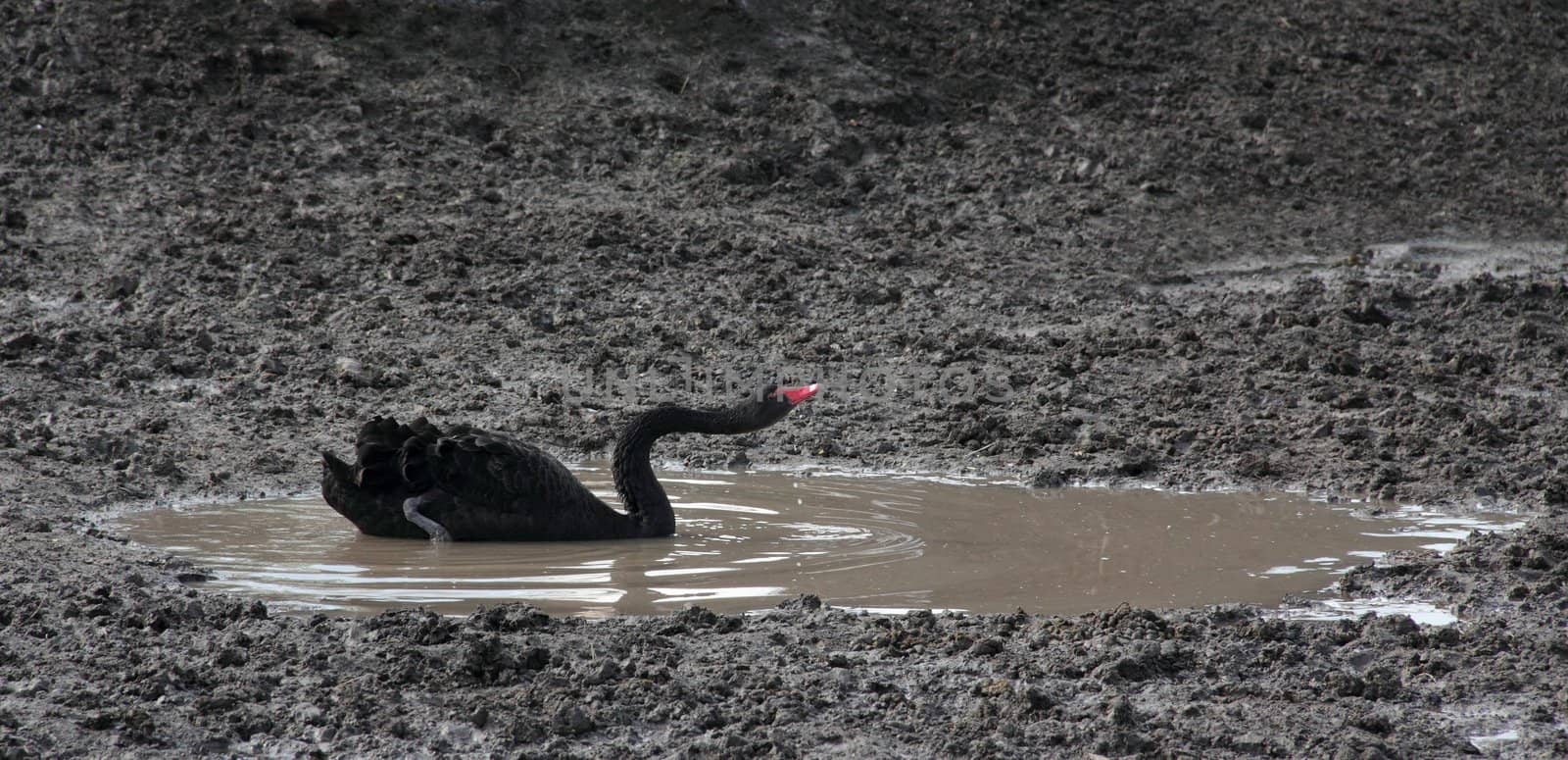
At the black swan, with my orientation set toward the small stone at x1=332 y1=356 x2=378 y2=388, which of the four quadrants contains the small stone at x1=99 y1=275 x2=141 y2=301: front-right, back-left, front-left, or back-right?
front-left

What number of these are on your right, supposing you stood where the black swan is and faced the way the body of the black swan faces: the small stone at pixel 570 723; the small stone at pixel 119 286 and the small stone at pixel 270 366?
1

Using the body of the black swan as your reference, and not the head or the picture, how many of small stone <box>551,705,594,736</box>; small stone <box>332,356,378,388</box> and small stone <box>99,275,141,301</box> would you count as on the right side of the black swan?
1

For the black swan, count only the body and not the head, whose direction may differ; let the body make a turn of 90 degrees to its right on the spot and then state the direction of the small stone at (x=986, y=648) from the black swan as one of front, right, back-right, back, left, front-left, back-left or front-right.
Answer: front-left

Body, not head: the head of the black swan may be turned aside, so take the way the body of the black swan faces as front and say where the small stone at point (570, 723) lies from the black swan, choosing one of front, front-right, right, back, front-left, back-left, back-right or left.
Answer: right

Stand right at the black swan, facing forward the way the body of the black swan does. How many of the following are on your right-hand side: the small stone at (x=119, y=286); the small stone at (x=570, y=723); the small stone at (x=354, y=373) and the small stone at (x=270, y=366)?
1

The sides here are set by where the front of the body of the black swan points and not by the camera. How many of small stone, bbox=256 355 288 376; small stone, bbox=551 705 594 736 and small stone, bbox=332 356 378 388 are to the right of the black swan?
1

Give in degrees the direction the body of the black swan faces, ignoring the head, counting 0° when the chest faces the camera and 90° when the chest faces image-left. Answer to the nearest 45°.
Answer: approximately 270°

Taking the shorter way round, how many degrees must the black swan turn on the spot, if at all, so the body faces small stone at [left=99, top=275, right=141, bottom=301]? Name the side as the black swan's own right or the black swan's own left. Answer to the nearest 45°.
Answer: approximately 135° to the black swan's own left

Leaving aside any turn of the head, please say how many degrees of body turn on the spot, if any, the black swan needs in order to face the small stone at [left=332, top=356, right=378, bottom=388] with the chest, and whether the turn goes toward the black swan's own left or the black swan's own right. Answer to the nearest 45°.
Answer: approximately 90° to the black swan's own left

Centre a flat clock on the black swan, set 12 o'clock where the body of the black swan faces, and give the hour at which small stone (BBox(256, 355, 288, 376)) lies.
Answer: The small stone is roughly at 8 o'clock from the black swan.
